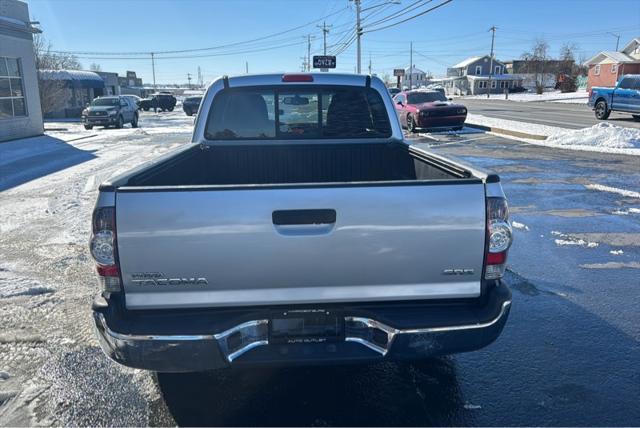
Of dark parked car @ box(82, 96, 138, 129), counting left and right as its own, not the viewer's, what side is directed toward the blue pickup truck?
left

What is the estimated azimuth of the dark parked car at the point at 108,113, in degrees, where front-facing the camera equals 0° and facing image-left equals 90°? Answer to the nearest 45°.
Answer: approximately 45°

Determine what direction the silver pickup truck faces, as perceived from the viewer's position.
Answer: facing away from the viewer

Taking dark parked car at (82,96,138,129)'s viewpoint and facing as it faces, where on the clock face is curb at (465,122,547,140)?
The curb is roughly at 9 o'clock from the dark parked car.

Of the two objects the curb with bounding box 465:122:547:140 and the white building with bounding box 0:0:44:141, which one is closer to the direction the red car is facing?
the curb

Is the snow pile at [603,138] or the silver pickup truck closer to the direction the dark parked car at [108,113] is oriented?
the silver pickup truck
